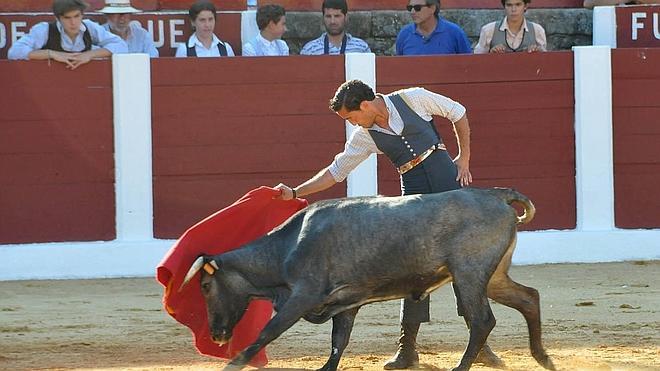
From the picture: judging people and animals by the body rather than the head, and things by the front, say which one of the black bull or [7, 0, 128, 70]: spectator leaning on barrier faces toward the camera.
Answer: the spectator leaning on barrier

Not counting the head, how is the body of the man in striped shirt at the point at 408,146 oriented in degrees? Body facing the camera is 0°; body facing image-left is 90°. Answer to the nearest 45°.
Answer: approximately 45°

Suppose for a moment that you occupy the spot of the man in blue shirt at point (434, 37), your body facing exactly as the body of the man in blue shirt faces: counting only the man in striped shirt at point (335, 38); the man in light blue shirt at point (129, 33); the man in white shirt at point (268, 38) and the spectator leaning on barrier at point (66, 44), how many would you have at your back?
0

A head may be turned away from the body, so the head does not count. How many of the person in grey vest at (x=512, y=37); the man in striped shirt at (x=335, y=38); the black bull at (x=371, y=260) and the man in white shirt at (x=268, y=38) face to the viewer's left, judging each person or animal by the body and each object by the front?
1

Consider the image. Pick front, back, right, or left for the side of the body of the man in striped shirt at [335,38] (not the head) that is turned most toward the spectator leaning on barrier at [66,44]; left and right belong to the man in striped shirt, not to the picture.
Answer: right

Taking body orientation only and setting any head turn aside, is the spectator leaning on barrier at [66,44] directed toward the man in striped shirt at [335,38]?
no

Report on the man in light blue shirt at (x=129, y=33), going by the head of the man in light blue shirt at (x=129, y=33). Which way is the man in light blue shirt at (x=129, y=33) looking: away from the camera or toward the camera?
toward the camera

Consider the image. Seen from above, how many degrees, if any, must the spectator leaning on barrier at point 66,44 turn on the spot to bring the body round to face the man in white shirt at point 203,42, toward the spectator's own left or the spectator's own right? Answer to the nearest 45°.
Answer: approximately 90° to the spectator's own left

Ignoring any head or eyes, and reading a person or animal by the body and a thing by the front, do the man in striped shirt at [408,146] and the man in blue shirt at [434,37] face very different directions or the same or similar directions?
same or similar directions

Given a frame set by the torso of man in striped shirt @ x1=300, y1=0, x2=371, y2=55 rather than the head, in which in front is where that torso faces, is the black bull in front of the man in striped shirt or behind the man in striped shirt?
in front

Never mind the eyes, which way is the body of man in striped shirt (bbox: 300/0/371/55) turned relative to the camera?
toward the camera

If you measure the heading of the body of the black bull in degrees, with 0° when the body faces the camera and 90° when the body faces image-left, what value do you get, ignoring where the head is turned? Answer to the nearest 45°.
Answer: approximately 90°

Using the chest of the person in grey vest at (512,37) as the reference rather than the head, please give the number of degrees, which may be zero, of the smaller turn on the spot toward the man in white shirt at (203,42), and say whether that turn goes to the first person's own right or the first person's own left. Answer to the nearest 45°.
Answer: approximately 90° to the first person's own right

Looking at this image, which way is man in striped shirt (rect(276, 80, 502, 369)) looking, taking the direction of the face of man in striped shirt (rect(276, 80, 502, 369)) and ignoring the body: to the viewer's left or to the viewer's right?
to the viewer's left

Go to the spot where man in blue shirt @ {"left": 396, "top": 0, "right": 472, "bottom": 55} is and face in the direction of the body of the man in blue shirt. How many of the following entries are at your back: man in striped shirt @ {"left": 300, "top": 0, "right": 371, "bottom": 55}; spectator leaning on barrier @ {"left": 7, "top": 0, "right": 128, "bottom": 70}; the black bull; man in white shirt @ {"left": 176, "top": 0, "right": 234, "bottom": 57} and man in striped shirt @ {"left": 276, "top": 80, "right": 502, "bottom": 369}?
0

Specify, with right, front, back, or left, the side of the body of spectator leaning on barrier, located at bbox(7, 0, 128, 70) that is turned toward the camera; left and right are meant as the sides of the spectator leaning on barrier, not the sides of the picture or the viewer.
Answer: front

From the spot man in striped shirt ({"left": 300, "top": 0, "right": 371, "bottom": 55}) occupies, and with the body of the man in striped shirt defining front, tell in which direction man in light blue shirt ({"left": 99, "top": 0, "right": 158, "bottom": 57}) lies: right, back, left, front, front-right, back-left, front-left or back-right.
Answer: right

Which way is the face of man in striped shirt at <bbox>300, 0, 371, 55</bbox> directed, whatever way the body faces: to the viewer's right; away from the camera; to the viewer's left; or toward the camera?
toward the camera

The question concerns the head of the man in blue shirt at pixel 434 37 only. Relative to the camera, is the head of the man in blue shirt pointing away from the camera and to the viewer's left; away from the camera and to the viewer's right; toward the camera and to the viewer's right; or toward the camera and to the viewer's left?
toward the camera and to the viewer's left

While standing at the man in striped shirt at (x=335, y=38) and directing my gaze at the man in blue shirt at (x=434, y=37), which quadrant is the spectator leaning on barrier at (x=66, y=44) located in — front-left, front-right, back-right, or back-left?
back-right

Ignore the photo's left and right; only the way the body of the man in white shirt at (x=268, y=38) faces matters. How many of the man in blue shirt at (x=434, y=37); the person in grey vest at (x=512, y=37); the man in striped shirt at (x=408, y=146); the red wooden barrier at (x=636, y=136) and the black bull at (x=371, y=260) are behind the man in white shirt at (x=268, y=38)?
0
